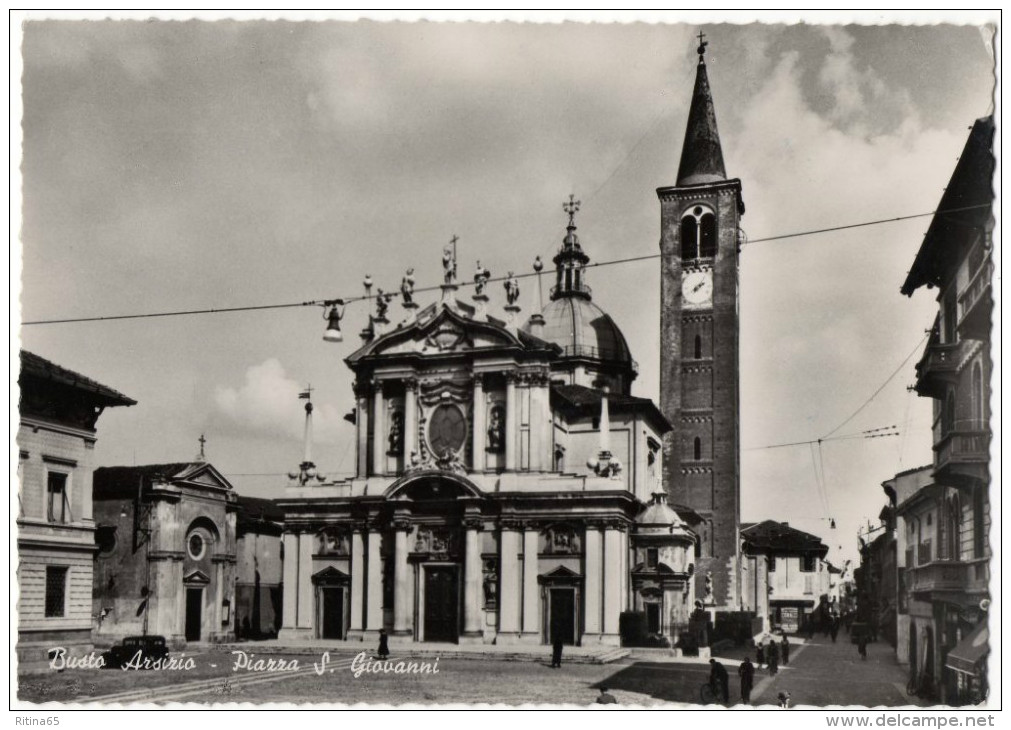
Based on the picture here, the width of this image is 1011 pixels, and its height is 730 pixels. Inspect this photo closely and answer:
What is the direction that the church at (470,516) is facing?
toward the camera

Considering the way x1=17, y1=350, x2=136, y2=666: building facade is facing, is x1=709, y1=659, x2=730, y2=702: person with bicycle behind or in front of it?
in front

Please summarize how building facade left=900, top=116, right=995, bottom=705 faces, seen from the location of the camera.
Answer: facing to the left of the viewer

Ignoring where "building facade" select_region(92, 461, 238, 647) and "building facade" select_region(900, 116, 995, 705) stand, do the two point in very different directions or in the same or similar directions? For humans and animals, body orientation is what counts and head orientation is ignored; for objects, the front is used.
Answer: very different directions

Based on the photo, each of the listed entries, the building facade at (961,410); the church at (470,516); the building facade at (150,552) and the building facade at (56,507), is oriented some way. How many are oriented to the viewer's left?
1

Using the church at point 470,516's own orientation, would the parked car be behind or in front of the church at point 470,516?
in front

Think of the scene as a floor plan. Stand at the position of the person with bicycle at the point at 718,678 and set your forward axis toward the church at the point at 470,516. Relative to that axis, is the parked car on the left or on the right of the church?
left

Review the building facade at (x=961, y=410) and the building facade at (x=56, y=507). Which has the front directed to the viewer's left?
the building facade at (x=961, y=410)

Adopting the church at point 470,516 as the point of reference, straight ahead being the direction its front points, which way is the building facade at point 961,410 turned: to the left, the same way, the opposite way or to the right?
to the right

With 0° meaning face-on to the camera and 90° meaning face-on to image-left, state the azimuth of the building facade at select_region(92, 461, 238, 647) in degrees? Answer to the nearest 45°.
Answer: approximately 315°

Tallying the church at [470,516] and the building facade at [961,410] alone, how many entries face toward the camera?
1
